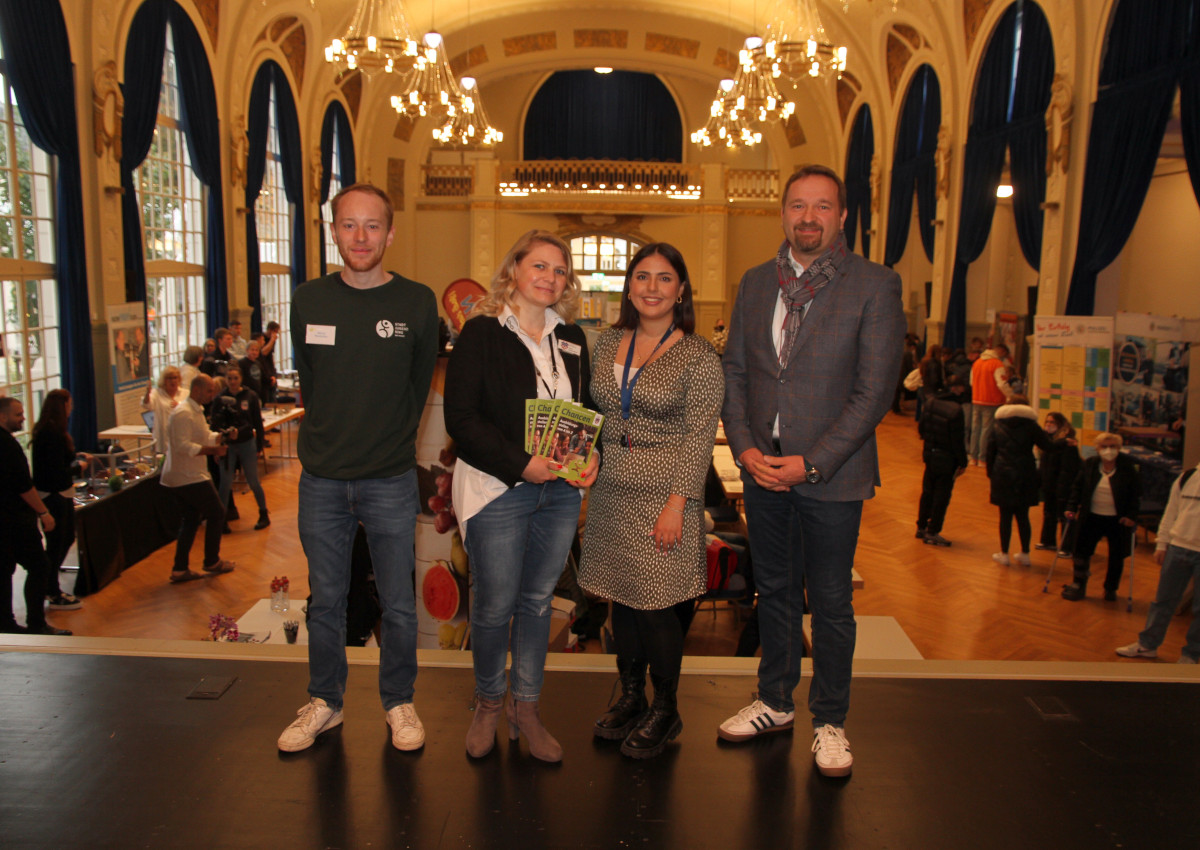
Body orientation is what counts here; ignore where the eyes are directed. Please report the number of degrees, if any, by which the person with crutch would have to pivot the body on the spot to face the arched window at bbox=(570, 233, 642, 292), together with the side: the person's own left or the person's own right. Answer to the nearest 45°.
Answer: approximately 135° to the person's own right

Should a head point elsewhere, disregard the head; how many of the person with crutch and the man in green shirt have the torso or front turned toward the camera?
2

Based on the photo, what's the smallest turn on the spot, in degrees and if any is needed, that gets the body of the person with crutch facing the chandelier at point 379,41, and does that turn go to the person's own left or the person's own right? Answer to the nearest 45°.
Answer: approximately 90° to the person's own right

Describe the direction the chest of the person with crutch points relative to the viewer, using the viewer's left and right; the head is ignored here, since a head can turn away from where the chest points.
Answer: facing the viewer

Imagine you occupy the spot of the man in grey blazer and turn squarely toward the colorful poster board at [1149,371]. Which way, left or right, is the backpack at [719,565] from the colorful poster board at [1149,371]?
left

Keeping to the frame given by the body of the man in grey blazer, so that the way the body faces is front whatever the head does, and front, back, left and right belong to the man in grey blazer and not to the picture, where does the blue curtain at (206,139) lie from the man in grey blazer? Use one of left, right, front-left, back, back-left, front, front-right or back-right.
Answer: right

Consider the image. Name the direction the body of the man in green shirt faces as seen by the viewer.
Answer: toward the camera

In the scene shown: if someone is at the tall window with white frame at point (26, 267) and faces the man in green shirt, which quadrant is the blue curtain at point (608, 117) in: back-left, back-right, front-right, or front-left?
back-left

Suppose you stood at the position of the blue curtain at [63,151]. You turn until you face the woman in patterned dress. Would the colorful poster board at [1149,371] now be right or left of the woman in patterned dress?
left
